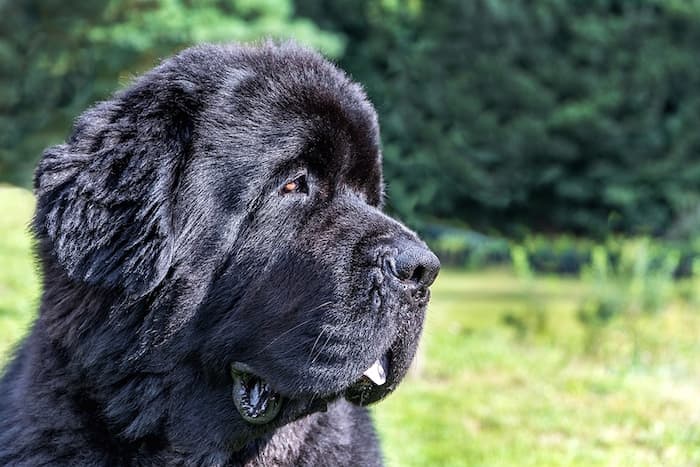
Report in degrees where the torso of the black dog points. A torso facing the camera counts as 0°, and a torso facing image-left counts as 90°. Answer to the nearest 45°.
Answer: approximately 270°
